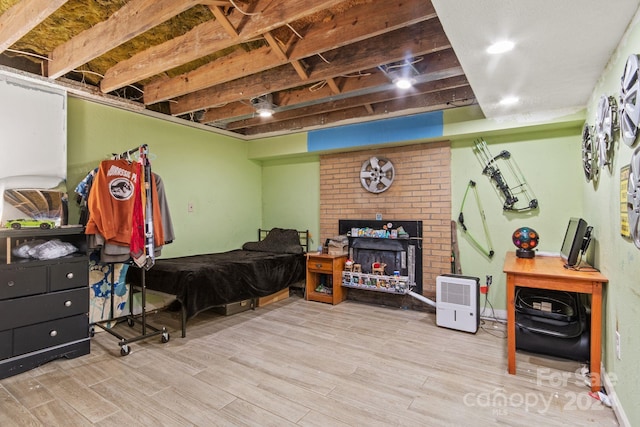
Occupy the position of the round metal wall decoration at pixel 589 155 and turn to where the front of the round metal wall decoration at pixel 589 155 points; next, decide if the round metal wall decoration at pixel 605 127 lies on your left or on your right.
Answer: on your left

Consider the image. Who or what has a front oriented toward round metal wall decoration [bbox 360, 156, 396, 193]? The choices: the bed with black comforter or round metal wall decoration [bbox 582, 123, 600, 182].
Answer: round metal wall decoration [bbox 582, 123, 600, 182]

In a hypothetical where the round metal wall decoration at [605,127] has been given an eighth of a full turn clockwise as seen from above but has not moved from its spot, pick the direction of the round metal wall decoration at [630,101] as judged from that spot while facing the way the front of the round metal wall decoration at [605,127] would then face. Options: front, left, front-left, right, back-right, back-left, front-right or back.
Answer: back-left

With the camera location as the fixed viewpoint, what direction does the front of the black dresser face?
facing the viewer and to the right of the viewer

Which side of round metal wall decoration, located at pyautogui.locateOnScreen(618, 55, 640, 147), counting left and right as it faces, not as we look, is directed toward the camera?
left

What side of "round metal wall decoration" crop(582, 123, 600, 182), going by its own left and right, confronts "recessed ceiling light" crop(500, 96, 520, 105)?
front

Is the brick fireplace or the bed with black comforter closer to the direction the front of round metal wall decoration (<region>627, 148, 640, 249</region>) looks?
the bed with black comforter

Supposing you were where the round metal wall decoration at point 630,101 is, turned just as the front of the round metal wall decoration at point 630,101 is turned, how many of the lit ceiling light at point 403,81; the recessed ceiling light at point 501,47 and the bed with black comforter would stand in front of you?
3

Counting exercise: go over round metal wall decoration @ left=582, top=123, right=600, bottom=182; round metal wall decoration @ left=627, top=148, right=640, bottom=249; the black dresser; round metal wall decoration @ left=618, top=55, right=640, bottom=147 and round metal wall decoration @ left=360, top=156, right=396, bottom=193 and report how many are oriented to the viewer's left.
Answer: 3

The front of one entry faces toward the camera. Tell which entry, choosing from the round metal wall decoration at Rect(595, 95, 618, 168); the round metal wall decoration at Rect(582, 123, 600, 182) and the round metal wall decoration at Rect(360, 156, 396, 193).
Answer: the round metal wall decoration at Rect(360, 156, 396, 193)

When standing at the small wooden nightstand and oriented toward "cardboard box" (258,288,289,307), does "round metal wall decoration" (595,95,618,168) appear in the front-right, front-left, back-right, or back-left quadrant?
back-left

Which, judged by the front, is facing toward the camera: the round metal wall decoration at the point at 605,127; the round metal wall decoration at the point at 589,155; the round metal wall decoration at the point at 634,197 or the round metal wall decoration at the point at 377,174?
the round metal wall decoration at the point at 377,174

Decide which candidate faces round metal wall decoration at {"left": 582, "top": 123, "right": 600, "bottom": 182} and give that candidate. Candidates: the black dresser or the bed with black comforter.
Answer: the black dresser

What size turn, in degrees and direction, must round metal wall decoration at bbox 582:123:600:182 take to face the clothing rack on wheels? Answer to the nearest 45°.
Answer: approximately 45° to its left

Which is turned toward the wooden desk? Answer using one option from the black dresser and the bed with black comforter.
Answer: the black dresser

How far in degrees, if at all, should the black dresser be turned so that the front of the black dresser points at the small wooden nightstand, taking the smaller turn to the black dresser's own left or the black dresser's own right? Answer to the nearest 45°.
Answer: approximately 45° to the black dresser's own left

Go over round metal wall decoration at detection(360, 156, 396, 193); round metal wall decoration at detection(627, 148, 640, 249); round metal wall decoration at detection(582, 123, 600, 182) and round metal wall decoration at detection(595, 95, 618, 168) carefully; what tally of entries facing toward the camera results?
1

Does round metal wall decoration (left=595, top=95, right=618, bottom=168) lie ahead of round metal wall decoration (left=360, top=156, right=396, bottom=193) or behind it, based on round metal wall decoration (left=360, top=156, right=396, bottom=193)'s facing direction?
ahead

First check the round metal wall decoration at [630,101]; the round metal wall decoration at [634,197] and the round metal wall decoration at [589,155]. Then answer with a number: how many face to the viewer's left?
3

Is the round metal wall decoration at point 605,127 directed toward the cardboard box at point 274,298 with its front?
yes
